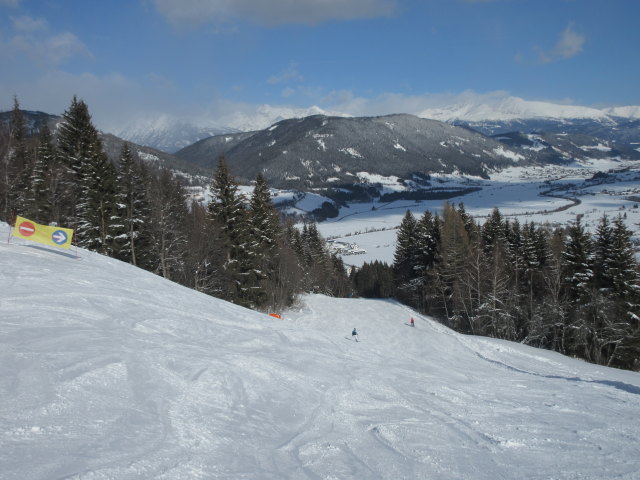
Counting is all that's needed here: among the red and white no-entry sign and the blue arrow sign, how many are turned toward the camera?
2

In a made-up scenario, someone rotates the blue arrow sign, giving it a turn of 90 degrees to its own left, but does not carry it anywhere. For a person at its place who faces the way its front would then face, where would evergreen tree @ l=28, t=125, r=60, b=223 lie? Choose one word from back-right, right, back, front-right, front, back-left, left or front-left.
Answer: left

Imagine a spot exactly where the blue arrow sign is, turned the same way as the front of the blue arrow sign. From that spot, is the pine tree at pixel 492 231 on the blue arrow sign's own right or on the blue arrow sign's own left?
on the blue arrow sign's own left

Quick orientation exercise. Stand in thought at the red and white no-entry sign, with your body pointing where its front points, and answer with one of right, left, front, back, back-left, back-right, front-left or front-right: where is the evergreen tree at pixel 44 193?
back

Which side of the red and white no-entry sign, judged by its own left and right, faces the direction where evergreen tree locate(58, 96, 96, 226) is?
back

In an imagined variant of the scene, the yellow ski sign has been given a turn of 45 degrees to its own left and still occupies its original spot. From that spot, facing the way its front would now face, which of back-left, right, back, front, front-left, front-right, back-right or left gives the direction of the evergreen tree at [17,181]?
back-left

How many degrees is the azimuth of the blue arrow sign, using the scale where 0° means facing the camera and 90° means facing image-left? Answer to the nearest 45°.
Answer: approximately 0°
